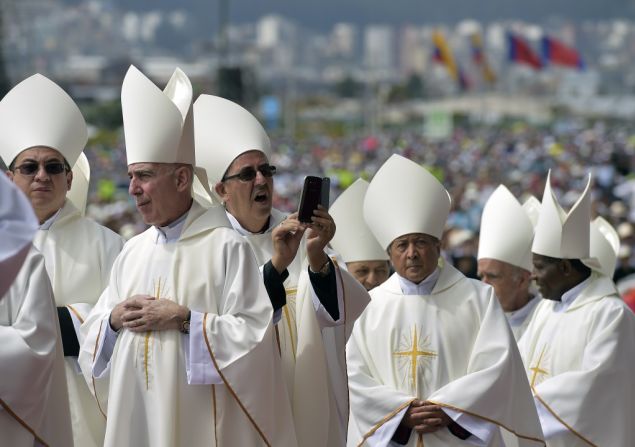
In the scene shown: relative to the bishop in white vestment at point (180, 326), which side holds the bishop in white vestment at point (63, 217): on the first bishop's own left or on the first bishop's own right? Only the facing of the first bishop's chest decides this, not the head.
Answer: on the first bishop's own right

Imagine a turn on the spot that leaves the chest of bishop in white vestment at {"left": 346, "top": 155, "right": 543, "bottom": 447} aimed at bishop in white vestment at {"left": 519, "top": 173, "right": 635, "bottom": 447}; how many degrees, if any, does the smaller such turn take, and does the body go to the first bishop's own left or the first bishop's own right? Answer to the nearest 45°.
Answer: approximately 135° to the first bishop's own left

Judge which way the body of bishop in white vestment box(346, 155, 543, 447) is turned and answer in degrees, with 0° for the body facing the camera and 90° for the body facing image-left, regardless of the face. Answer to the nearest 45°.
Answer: approximately 0°
